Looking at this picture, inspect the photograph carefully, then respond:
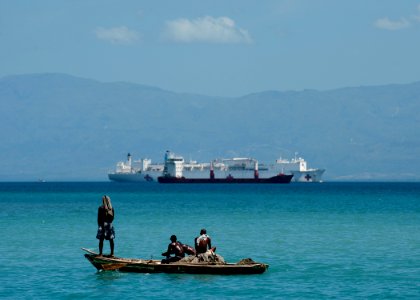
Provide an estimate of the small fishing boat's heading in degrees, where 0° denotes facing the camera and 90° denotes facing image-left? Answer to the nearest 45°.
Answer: approximately 90°
